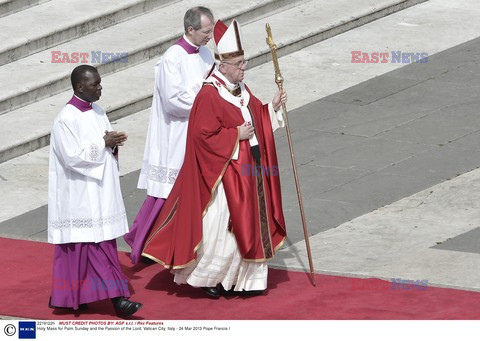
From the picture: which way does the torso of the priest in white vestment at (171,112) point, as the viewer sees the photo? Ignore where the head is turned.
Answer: to the viewer's right

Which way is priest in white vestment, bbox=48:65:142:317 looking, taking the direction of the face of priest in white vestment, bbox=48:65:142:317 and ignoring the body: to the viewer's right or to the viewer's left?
to the viewer's right
